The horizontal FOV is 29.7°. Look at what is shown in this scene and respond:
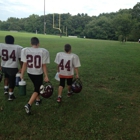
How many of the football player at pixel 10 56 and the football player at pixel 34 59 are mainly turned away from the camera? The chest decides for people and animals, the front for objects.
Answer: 2

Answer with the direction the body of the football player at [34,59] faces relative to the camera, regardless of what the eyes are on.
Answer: away from the camera

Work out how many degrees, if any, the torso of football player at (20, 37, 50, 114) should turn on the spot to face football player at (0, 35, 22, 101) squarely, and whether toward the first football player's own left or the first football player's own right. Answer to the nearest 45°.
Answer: approximately 45° to the first football player's own left

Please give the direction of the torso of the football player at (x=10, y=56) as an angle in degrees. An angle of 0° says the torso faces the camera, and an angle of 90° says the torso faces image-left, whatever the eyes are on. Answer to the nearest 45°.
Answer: approximately 180°

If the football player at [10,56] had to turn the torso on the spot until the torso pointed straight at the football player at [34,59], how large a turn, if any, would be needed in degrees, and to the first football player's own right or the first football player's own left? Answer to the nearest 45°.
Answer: approximately 135° to the first football player's own right

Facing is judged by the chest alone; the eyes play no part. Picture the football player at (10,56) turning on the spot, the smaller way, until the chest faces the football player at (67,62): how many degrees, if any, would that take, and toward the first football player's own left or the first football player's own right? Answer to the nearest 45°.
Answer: approximately 90° to the first football player's own right

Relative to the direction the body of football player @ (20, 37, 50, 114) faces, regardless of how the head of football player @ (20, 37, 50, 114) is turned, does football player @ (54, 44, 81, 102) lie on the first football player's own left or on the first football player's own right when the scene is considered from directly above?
on the first football player's own right
